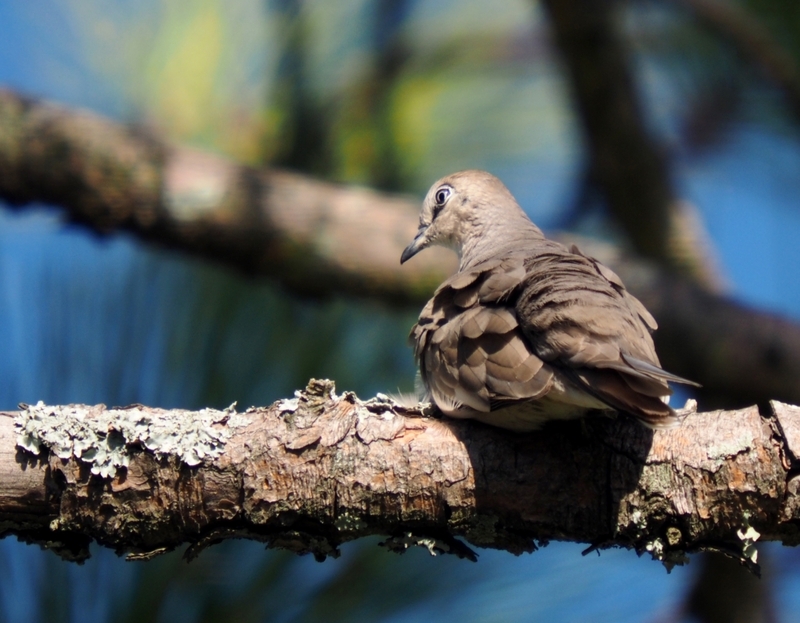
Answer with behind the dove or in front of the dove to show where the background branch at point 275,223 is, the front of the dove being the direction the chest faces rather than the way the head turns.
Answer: in front

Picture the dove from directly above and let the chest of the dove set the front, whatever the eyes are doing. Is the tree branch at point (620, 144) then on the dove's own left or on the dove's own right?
on the dove's own right

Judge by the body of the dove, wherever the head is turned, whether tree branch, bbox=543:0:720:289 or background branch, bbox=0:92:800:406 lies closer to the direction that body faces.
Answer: the background branch

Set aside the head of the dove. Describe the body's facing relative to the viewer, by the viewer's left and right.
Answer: facing away from the viewer and to the left of the viewer
